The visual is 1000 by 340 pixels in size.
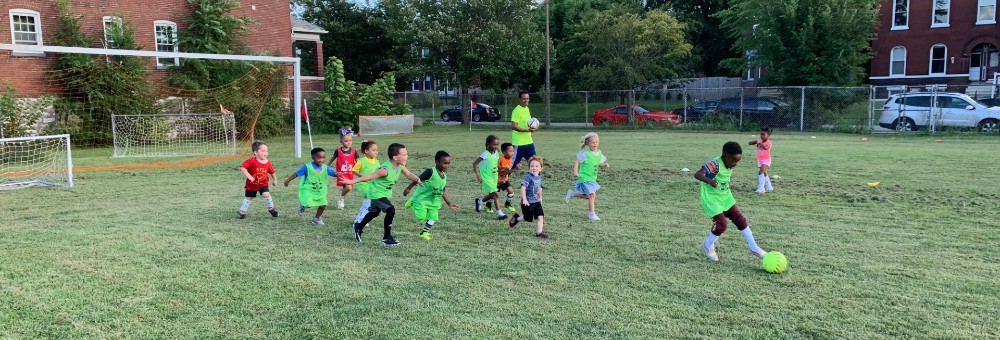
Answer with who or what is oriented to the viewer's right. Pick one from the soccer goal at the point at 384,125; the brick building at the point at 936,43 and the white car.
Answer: the white car

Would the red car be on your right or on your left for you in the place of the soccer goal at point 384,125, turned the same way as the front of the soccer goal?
on your left

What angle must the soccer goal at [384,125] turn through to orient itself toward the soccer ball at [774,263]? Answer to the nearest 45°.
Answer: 0° — it already faces it

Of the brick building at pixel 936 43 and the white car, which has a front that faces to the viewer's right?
the white car

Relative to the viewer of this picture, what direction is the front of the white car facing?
facing to the right of the viewer

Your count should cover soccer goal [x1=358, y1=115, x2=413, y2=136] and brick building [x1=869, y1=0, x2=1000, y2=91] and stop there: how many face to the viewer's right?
0

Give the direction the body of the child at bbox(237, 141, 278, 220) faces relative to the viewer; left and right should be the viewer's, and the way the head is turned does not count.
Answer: facing the viewer and to the right of the viewer

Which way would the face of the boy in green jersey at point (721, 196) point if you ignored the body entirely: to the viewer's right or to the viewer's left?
to the viewer's right

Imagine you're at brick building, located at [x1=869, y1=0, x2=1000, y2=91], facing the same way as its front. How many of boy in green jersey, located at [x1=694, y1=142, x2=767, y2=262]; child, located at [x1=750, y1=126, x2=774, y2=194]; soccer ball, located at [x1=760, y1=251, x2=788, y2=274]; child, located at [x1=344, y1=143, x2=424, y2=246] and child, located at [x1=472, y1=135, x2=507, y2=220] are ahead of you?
5

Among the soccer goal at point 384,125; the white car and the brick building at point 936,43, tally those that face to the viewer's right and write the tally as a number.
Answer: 1
